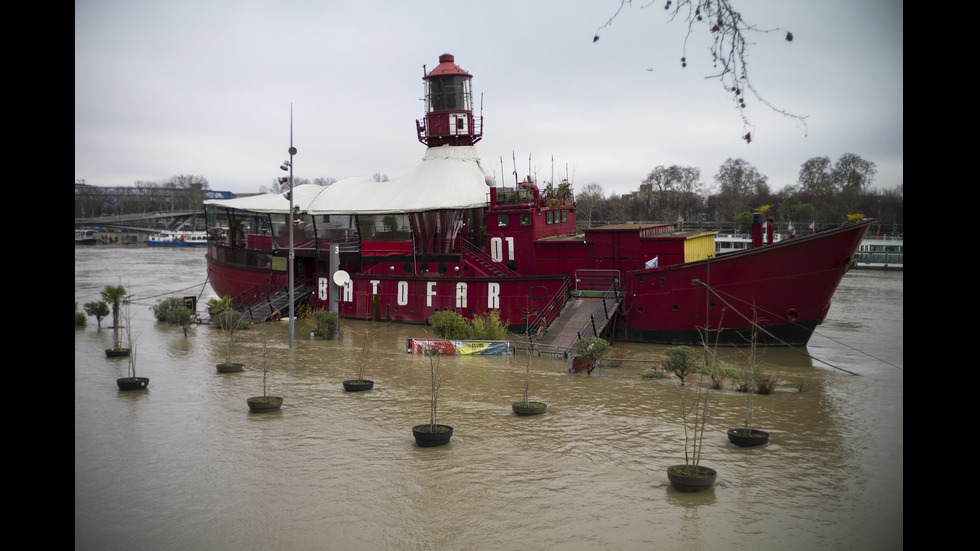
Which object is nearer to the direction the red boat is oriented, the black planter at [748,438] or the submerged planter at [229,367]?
the black planter

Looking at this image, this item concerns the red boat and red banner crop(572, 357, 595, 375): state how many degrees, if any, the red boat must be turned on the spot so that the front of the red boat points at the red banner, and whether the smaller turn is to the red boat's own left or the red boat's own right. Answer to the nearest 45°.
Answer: approximately 45° to the red boat's own right

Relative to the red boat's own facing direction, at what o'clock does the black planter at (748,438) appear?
The black planter is roughly at 1 o'clock from the red boat.

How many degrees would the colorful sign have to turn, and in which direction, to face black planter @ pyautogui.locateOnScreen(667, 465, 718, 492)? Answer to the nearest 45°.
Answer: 0° — it already faces it

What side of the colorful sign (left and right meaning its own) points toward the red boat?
back

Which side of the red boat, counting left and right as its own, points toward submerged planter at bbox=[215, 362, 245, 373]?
right

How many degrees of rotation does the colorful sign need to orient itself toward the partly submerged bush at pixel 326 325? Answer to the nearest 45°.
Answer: approximately 135° to its right

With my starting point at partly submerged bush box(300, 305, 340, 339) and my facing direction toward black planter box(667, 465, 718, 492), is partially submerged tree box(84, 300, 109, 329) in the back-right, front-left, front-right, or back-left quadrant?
back-right

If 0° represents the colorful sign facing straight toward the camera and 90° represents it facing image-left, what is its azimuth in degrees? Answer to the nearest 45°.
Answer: approximately 0°

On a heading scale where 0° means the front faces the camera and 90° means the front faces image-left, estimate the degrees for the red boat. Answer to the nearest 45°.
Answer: approximately 315°

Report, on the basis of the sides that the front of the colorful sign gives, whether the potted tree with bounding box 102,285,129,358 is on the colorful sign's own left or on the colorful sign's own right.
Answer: on the colorful sign's own right

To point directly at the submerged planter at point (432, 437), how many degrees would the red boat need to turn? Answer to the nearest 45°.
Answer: approximately 45° to its right
